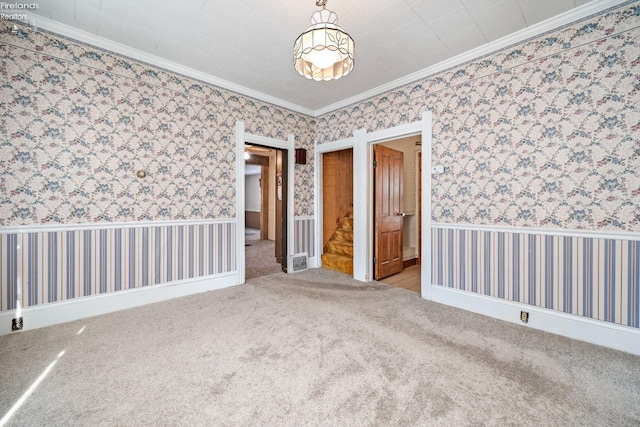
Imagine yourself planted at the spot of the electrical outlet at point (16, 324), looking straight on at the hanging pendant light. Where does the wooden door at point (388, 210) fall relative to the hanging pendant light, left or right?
left

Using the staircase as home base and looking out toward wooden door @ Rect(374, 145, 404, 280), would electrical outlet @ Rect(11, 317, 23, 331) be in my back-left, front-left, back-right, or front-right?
back-right

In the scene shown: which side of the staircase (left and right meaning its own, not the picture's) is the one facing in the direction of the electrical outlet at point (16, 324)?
front

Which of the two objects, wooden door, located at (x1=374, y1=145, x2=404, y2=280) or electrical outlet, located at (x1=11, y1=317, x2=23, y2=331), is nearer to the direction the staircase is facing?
the electrical outlet

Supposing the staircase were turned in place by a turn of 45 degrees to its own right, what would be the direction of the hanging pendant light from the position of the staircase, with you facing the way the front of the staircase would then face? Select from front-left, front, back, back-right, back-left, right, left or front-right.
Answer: left

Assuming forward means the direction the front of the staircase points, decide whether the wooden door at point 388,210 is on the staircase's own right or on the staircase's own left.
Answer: on the staircase's own left

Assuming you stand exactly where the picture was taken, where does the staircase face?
facing the viewer and to the left of the viewer
